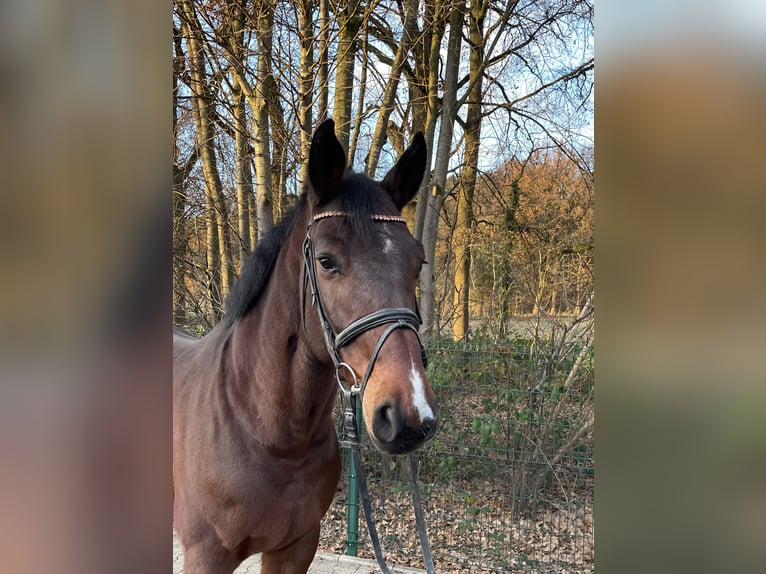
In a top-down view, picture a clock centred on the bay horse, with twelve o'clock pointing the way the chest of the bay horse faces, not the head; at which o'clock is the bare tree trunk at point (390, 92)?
The bare tree trunk is roughly at 8 o'clock from the bay horse.

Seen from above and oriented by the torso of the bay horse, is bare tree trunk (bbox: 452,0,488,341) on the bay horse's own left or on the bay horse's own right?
on the bay horse's own left

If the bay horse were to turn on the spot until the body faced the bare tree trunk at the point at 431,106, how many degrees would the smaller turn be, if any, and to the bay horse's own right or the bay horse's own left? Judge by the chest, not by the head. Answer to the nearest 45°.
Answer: approximately 135° to the bay horse's own left

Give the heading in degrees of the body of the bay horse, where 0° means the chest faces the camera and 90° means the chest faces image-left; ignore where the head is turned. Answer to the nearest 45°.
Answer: approximately 315°

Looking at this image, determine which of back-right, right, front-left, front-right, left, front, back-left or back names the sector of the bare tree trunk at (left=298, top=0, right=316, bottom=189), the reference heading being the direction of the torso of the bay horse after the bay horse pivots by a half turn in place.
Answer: front-right

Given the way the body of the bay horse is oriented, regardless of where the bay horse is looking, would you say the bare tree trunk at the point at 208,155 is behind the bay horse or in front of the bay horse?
behind

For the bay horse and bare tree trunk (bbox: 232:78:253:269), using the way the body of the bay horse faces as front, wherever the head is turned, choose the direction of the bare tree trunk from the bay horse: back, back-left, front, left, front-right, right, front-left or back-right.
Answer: back-left
